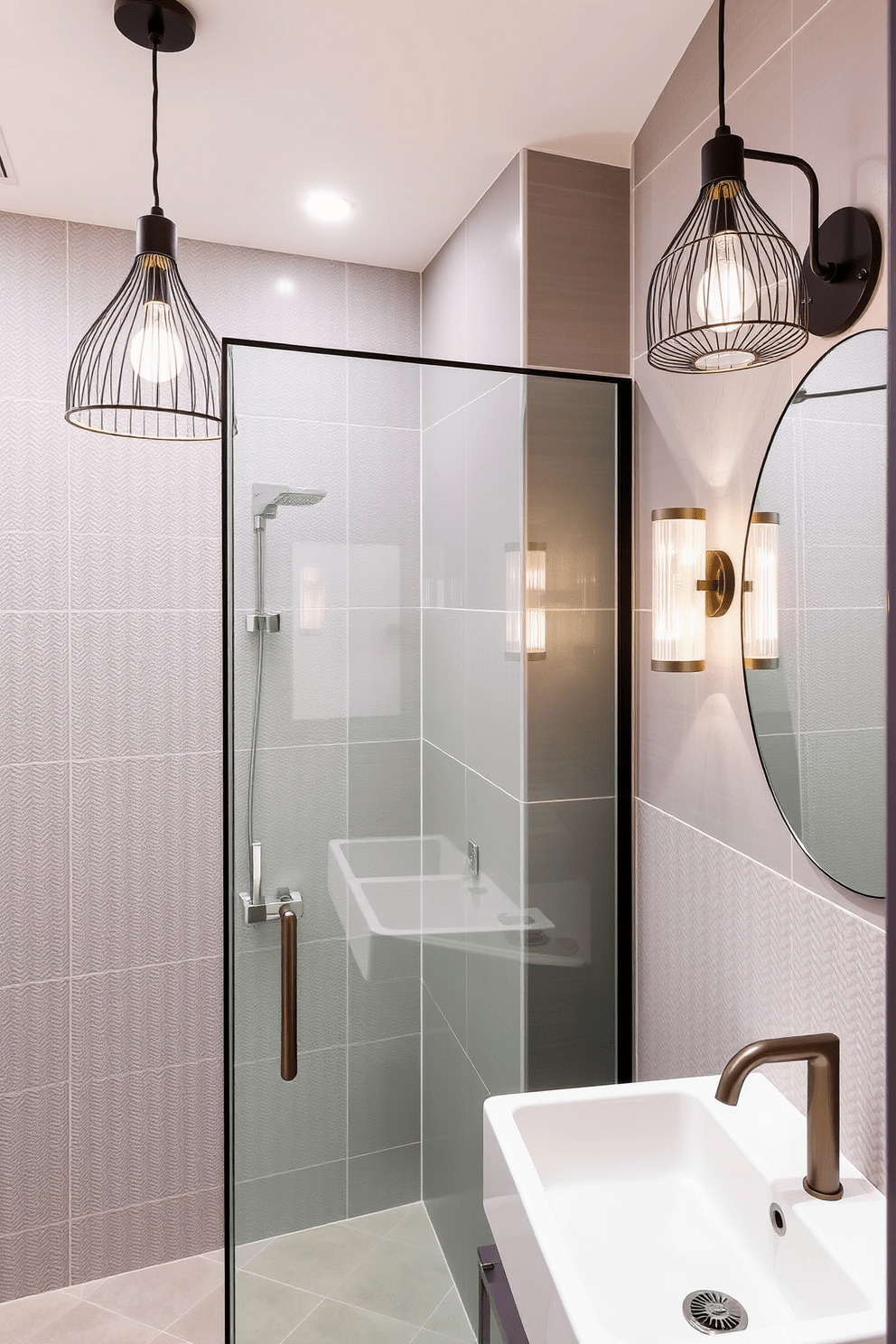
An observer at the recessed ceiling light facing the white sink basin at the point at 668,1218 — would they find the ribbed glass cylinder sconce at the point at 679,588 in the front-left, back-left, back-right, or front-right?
front-left

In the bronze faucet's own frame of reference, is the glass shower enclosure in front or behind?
in front

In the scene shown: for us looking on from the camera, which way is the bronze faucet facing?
facing to the left of the viewer
